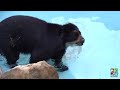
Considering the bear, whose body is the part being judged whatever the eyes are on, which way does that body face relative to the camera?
to the viewer's right
